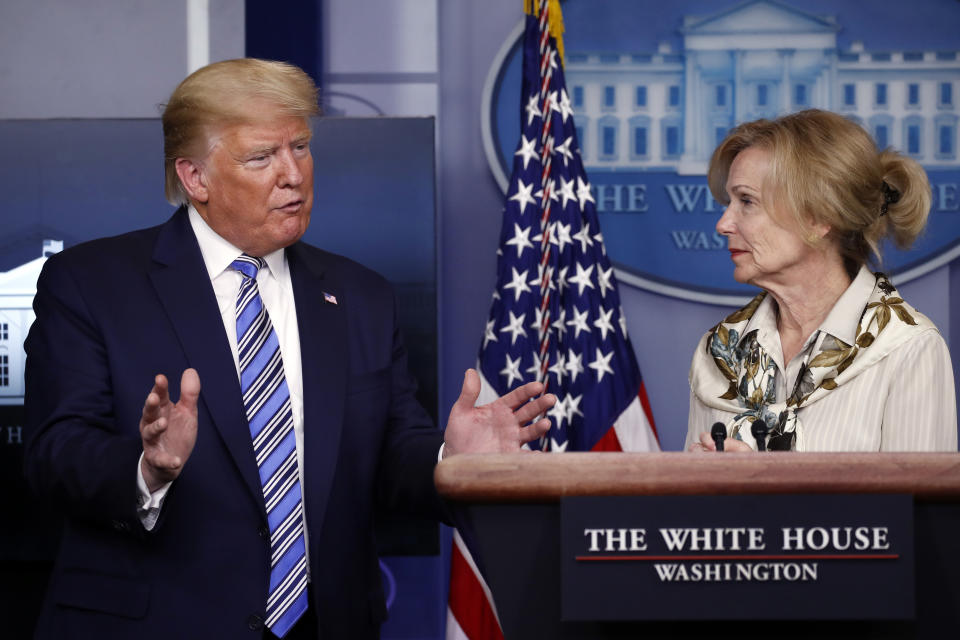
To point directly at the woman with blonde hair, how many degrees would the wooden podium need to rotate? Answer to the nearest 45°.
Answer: approximately 180°

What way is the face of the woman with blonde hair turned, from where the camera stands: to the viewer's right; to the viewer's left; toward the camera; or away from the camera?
to the viewer's left

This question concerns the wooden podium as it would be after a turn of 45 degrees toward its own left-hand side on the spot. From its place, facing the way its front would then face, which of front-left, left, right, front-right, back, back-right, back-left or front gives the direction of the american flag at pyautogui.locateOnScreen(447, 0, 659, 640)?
back-left

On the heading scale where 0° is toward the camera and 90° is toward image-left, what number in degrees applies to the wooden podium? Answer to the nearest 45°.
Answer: approximately 0°

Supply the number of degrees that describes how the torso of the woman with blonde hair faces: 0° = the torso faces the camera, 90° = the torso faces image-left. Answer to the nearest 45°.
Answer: approximately 45°
